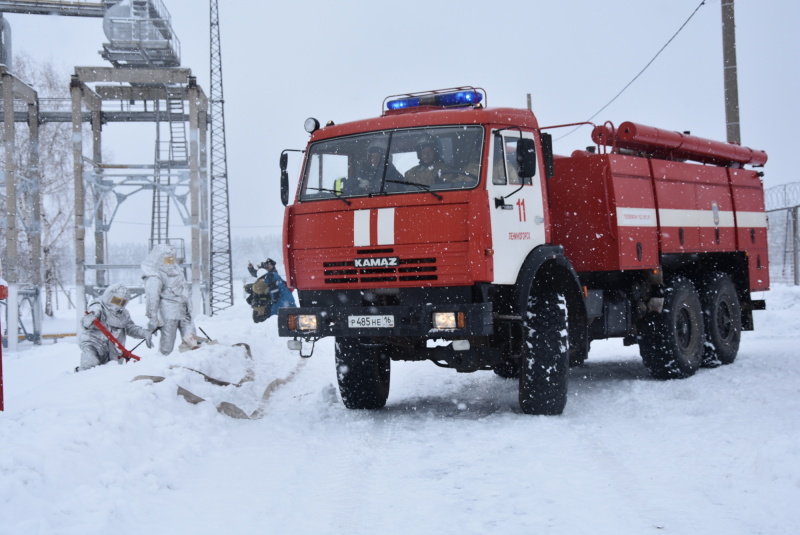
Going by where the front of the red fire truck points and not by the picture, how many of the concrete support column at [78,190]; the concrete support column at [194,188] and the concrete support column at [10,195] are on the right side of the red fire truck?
3

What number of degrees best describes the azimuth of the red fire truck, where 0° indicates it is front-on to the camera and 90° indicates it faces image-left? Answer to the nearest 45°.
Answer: approximately 45°

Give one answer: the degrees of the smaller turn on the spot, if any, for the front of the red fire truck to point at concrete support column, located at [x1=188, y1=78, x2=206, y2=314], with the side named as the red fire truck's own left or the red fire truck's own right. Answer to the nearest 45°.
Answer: approximately 90° to the red fire truck's own right

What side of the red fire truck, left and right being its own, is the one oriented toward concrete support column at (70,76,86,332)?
right

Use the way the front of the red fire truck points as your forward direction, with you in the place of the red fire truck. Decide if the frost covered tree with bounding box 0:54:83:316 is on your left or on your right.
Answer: on your right

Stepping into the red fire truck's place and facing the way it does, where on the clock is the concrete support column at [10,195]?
The concrete support column is roughly at 3 o'clock from the red fire truck.

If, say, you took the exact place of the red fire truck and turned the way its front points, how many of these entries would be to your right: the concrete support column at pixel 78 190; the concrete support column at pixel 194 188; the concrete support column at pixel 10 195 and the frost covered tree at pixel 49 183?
4
